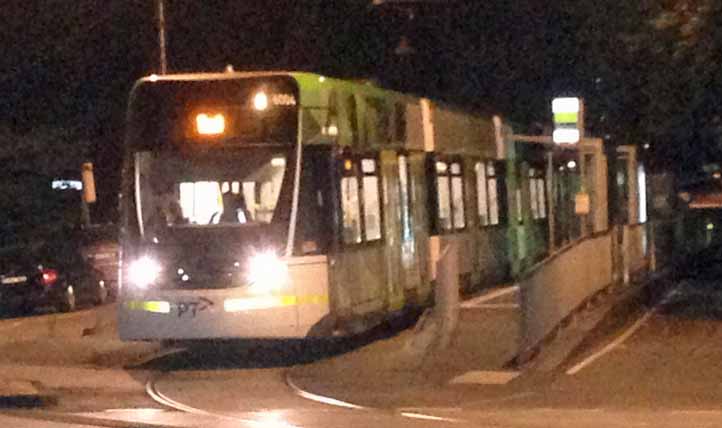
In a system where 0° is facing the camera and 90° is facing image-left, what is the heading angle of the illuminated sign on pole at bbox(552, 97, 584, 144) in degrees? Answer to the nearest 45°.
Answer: approximately 0°

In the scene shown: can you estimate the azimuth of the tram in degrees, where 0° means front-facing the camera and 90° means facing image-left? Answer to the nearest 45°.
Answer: approximately 45°

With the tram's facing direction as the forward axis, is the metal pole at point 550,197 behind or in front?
behind

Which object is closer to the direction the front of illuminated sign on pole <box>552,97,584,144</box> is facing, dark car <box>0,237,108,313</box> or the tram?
the tram
